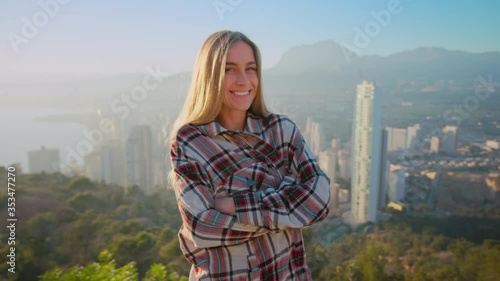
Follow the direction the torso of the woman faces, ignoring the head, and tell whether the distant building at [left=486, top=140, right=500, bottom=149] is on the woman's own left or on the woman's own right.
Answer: on the woman's own left

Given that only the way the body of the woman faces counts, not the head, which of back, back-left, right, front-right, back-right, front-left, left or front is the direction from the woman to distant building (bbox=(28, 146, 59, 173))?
back

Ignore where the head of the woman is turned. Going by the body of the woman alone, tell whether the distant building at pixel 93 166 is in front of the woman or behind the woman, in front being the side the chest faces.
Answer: behind

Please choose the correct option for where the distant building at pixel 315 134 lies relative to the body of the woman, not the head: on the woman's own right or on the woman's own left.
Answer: on the woman's own left

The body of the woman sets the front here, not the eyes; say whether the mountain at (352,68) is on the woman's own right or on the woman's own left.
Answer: on the woman's own left

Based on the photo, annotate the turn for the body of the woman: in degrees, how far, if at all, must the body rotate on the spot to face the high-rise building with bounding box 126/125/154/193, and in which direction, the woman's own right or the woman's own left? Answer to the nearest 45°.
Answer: approximately 135° to the woman's own left
